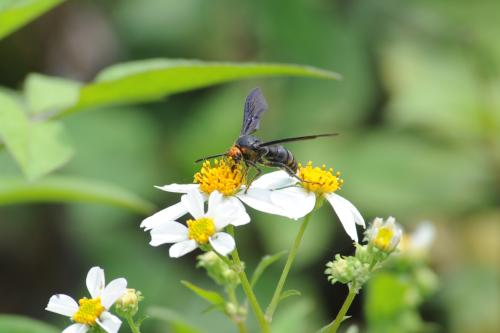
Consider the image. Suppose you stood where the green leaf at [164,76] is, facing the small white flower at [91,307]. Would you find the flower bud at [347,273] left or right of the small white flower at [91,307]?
left

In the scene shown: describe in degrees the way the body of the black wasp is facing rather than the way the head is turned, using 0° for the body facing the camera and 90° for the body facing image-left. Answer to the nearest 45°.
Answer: approximately 90°

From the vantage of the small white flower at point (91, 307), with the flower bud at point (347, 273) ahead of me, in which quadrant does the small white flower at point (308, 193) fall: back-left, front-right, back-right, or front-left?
front-left

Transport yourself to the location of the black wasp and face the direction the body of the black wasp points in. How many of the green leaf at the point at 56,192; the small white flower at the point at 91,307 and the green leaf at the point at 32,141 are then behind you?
0

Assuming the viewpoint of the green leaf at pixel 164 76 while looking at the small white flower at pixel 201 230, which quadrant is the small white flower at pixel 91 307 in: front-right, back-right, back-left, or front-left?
front-right

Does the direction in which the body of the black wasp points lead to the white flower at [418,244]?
no

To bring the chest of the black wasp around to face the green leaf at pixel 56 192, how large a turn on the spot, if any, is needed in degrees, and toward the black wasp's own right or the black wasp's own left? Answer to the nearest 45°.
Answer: approximately 45° to the black wasp's own right

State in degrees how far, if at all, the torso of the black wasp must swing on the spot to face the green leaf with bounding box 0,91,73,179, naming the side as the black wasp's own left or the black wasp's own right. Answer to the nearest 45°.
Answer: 0° — it already faces it
